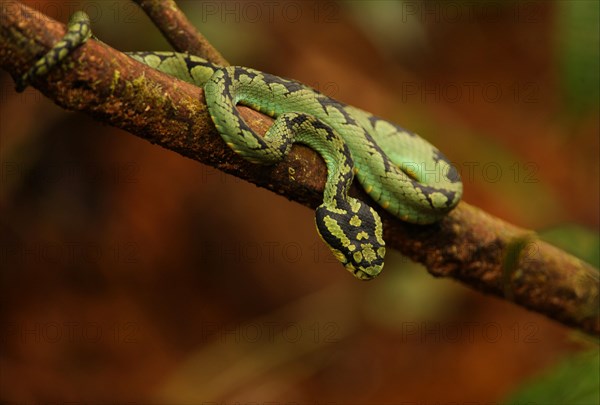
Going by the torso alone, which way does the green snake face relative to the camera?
toward the camera
